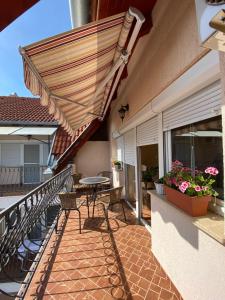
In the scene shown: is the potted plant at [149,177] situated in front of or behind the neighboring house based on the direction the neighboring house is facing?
in front

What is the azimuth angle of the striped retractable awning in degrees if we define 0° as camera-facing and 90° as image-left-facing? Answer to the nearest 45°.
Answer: approximately 90°

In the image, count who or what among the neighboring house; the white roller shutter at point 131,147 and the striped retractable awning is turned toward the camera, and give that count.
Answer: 1

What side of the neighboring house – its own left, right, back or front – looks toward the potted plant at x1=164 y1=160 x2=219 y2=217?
front

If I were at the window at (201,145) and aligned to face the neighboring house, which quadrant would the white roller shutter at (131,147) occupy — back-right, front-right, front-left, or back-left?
front-right

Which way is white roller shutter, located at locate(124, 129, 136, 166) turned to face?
to the viewer's left

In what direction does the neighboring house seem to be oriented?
toward the camera

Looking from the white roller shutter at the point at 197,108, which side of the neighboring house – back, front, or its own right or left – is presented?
front

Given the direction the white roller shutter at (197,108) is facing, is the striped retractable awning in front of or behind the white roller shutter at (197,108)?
in front

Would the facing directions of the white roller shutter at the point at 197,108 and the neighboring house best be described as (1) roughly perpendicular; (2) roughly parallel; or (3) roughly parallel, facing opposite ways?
roughly perpendicular

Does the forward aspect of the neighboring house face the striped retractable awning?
yes
